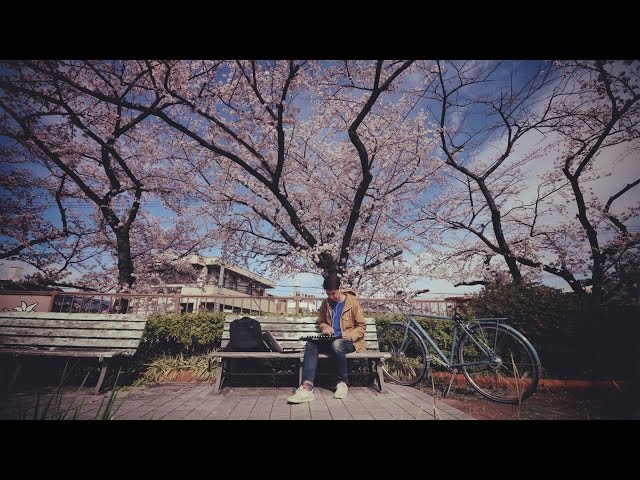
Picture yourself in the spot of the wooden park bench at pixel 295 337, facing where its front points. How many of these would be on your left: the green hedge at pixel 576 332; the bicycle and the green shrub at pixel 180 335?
2

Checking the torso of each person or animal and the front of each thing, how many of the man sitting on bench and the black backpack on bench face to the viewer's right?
0

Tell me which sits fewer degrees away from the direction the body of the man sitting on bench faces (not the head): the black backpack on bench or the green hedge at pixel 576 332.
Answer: the black backpack on bench

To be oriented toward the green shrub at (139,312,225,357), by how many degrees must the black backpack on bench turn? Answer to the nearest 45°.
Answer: approximately 135° to its right

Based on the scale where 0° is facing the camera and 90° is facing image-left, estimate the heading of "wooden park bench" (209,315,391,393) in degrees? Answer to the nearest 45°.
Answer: approximately 0°

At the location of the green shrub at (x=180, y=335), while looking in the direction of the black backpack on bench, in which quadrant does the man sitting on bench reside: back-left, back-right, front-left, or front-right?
front-left

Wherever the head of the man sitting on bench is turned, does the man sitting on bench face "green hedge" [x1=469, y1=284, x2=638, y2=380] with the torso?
no

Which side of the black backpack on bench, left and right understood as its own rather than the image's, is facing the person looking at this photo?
front

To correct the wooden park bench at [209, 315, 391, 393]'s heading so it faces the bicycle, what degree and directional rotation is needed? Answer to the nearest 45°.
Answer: approximately 90° to its left

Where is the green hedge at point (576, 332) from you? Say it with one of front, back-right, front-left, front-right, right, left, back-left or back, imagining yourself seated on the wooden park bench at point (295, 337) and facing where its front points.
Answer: left

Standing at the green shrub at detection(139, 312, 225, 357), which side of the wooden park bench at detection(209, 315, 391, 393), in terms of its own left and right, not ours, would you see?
right

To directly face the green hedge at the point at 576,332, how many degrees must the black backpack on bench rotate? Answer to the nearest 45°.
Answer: approximately 90° to its left

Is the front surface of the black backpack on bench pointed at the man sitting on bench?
no
